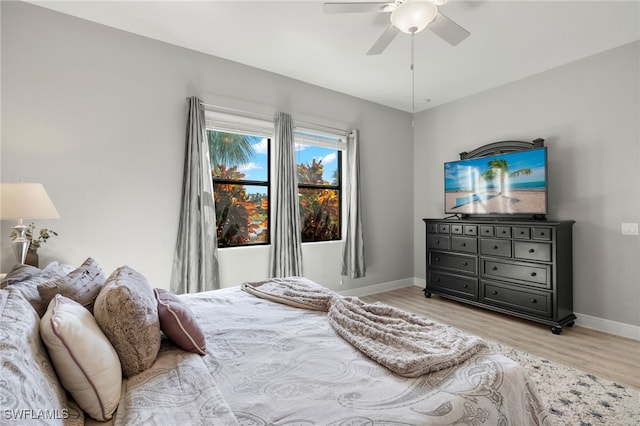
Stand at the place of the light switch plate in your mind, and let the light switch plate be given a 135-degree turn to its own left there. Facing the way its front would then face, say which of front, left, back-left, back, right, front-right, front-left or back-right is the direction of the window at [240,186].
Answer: back

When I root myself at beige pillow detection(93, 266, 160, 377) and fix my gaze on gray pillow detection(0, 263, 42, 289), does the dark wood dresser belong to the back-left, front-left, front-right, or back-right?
back-right

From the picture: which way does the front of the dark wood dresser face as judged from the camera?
facing the viewer and to the left of the viewer

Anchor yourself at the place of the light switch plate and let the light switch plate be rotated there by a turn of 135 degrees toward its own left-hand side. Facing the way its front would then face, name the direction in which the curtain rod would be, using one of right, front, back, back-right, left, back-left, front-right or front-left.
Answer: back

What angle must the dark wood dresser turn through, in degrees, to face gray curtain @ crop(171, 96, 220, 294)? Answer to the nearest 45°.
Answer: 0° — it already faces it

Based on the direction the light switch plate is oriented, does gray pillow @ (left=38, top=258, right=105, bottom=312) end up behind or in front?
in front

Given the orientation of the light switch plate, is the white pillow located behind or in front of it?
in front

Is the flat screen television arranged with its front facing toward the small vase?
yes

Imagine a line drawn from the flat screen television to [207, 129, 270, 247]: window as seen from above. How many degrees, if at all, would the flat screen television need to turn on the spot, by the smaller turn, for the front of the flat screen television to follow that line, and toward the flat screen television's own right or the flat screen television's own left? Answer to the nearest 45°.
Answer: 0° — it already faces it

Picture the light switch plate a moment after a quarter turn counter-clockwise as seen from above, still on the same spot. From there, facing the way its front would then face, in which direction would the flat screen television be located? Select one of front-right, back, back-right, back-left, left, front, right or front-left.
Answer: back

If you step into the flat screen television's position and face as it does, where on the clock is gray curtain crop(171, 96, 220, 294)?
The gray curtain is roughly at 12 o'clock from the flat screen television.

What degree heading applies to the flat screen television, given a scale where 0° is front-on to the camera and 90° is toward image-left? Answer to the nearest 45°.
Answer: approximately 45°

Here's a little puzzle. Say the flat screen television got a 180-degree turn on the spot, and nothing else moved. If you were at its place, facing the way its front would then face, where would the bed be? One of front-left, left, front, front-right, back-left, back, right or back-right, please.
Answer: back-right

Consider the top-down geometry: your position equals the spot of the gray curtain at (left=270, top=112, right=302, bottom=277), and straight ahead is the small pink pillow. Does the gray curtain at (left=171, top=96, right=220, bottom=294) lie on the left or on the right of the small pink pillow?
right
